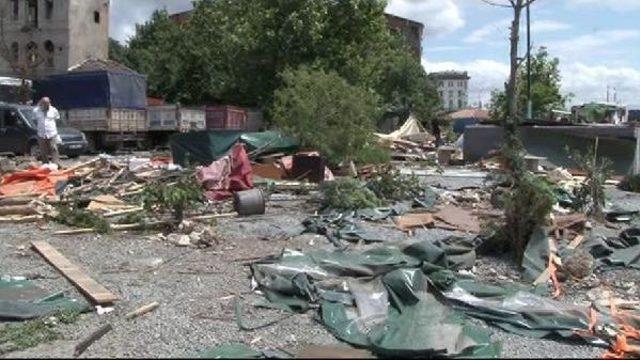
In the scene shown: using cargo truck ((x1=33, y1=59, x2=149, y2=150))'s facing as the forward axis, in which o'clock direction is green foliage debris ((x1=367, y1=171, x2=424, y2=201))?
The green foliage debris is roughly at 7 o'clock from the cargo truck.

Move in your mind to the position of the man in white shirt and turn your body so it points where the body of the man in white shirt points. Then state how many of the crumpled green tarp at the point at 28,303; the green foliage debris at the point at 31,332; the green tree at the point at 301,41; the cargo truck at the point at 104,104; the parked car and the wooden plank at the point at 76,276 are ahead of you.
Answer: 3

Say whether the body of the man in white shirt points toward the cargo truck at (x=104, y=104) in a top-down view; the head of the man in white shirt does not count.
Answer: no

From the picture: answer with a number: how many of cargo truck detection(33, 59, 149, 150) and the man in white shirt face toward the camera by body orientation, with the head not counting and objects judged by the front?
1

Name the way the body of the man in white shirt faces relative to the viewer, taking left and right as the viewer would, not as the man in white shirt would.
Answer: facing the viewer

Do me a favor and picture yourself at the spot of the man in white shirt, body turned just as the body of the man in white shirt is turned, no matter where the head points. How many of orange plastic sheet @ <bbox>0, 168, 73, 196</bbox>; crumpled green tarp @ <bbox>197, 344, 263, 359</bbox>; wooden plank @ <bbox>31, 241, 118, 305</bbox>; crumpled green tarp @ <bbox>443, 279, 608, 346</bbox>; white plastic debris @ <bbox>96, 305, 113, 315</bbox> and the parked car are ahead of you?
5

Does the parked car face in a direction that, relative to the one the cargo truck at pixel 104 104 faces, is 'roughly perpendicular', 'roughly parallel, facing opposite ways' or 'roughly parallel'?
roughly parallel, facing opposite ways

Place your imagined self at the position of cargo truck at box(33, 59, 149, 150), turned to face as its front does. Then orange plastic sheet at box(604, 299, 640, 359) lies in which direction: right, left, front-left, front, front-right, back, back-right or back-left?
back-left

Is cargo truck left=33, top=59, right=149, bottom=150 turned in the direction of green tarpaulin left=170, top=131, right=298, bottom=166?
no

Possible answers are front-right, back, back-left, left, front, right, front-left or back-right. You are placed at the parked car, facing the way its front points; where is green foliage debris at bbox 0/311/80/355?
front-right

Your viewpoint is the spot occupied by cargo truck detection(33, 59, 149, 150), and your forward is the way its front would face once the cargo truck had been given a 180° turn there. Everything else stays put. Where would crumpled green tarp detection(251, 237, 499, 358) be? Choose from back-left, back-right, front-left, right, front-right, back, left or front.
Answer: front-right

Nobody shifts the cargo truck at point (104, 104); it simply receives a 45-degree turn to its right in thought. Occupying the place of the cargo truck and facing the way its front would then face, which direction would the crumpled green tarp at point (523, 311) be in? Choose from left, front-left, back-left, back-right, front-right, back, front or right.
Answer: back

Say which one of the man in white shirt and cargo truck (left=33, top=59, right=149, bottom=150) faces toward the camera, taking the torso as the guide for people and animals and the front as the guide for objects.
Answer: the man in white shirt

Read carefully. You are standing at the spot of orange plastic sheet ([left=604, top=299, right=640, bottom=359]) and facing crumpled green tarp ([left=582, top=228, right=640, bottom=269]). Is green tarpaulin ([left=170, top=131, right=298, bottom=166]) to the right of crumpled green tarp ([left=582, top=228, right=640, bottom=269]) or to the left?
left

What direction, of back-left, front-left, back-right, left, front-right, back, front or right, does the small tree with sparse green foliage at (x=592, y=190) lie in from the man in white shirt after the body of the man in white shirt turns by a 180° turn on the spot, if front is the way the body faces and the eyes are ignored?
back-right

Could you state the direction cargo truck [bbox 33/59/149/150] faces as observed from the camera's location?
facing away from the viewer and to the left of the viewer
